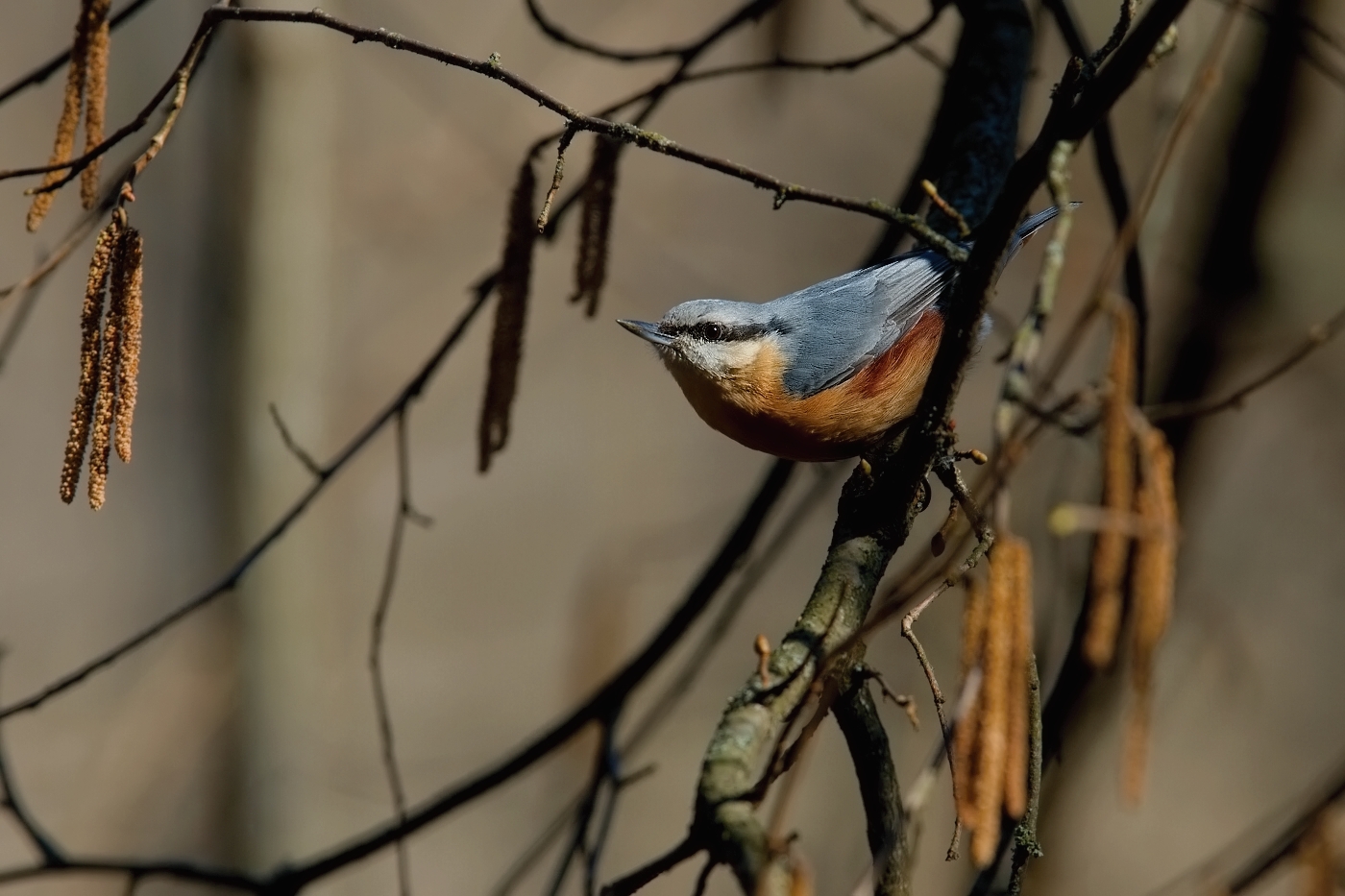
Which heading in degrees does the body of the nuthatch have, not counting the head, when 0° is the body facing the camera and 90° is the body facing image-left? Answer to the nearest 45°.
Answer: approximately 90°

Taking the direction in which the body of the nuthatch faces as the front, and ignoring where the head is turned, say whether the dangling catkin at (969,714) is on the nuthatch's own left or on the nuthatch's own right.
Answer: on the nuthatch's own left

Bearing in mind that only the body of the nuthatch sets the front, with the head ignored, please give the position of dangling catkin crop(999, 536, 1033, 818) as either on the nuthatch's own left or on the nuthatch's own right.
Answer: on the nuthatch's own left
